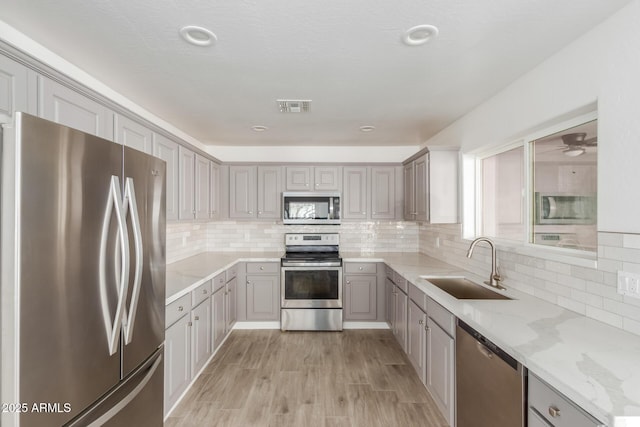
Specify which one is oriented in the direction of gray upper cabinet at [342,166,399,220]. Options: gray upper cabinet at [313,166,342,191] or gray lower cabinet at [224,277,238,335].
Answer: the gray lower cabinet

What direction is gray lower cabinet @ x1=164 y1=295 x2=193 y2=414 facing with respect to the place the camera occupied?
facing the viewer and to the right of the viewer

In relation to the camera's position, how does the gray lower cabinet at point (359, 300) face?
facing the viewer

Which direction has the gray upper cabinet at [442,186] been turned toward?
to the viewer's left

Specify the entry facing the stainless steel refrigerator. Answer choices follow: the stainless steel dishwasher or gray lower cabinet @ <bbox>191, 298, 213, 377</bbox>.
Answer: the stainless steel dishwasher

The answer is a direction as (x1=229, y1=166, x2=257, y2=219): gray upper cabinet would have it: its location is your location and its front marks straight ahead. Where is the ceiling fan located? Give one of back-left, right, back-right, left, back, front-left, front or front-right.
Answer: front-left

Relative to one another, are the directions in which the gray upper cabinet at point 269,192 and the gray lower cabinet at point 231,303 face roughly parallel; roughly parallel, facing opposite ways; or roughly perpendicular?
roughly perpendicular

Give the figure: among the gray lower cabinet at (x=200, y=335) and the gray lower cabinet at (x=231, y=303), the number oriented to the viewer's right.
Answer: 2

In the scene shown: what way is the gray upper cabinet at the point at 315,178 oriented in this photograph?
toward the camera

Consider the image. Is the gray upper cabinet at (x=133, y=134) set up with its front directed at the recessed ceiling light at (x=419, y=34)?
yes

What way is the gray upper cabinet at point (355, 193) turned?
toward the camera

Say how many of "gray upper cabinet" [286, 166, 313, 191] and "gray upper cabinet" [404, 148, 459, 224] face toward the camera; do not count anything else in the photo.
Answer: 1

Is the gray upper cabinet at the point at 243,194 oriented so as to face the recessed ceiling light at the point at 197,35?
yes

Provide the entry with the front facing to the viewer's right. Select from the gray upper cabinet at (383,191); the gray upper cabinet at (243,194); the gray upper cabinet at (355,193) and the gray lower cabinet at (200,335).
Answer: the gray lower cabinet

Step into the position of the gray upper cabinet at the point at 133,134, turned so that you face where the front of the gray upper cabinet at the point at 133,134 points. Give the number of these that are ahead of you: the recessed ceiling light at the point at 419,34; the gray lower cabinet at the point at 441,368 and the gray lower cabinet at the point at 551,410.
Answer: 3

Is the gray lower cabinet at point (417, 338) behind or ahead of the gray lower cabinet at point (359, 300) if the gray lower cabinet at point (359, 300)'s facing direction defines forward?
ahead
